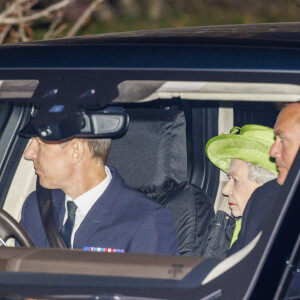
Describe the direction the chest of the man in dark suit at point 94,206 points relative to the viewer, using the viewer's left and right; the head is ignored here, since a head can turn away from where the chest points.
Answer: facing the viewer and to the left of the viewer

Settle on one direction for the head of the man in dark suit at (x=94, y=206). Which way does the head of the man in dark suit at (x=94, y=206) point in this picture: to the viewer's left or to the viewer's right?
to the viewer's left

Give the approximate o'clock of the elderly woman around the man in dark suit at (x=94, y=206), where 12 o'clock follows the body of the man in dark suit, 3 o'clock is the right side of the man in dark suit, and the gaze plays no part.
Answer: The elderly woman is roughly at 7 o'clock from the man in dark suit.

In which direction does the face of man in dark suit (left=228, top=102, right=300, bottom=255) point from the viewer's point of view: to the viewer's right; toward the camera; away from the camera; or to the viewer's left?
to the viewer's left
